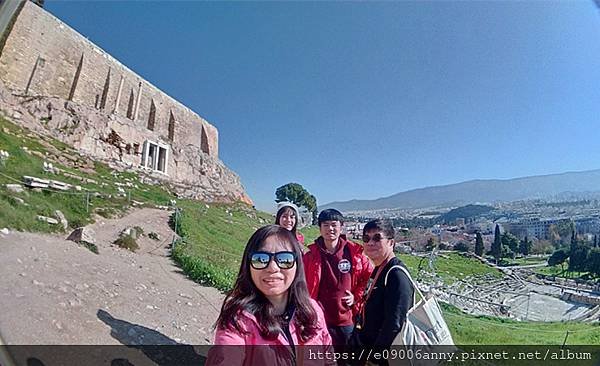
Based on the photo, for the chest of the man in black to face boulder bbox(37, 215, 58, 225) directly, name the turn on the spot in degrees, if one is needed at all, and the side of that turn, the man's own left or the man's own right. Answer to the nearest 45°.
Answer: approximately 45° to the man's own right

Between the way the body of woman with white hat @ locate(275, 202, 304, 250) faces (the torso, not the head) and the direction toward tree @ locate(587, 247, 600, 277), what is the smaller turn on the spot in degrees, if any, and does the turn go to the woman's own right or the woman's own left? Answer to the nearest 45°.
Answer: approximately 90° to the woman's own left

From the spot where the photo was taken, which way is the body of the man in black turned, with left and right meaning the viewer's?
facing the viewer and to the left of the viewer

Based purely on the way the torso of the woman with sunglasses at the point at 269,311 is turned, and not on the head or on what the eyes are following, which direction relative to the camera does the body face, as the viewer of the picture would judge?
toward the camera

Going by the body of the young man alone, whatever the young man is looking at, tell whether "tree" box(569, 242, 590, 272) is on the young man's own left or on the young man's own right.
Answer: on the young man's own left

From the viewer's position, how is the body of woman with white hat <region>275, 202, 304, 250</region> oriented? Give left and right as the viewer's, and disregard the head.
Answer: facing the viewer

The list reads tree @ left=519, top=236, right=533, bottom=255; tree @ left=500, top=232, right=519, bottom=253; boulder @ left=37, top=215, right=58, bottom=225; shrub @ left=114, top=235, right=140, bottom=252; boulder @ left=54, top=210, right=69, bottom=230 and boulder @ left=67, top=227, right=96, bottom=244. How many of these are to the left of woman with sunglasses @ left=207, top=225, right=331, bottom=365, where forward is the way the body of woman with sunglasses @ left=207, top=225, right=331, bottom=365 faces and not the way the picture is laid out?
2

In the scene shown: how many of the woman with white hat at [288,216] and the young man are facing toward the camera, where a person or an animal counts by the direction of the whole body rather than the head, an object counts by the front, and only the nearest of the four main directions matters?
2
